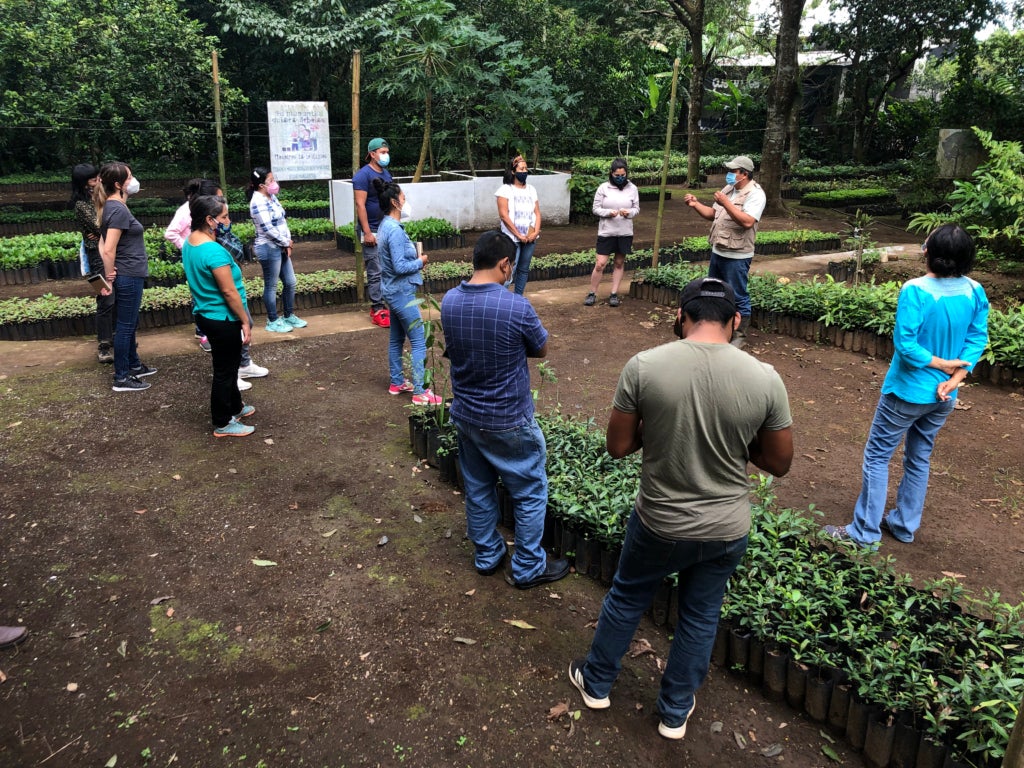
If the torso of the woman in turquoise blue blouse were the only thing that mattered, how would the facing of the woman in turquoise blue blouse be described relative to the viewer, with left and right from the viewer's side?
facing away from the viewer and to the left of the viewer

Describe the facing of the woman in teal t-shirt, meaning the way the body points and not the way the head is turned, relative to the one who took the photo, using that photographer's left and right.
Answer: facing to the right of the viewer

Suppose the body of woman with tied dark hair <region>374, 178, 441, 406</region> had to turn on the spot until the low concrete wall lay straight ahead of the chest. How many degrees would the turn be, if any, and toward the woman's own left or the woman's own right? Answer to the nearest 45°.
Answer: approximately 90° to the woman's own left

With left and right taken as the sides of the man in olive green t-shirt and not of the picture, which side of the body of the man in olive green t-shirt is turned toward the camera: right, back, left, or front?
back

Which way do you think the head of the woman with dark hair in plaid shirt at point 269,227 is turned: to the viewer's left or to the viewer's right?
to the viewer's right

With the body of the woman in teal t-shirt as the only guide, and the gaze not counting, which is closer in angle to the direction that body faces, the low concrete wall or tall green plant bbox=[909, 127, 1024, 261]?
the tall green plant

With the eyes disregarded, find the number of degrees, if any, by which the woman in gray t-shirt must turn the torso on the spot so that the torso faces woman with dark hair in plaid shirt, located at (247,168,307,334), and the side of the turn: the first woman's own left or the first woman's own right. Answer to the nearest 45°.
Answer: approximately 45° to the first woman's own left

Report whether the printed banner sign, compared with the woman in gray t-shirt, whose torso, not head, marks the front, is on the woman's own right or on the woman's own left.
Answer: on the woman's own left

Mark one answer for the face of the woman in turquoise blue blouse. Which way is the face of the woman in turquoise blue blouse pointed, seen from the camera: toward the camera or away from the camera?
away from the camera

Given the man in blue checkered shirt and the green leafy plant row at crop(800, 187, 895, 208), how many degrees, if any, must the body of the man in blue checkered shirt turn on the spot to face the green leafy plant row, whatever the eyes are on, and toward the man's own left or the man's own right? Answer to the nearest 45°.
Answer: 0° — they already face it
